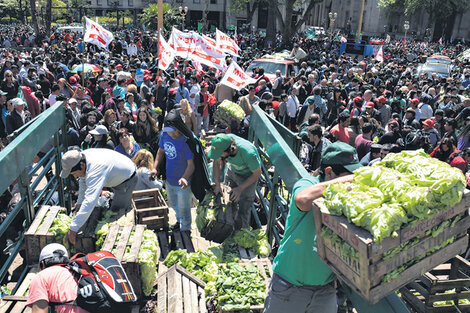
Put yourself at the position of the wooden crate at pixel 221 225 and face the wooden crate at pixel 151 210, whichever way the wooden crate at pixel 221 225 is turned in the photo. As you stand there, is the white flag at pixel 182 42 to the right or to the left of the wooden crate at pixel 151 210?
right

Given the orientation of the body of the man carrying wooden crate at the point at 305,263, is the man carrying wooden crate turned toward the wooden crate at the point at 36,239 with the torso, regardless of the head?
no

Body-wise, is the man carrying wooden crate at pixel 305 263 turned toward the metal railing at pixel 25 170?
no

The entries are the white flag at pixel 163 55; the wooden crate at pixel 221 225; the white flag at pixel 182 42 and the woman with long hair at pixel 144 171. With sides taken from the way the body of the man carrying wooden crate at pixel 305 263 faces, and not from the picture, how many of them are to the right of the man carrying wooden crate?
0

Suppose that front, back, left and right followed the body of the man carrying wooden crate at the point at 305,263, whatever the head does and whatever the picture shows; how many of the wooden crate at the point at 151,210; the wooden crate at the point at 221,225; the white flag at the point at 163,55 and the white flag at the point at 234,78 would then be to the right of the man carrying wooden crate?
0

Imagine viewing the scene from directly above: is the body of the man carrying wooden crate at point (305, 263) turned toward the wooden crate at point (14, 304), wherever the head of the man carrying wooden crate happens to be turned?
no

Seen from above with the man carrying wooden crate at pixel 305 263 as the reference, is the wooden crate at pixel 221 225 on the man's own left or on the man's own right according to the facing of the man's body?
on the man's own left

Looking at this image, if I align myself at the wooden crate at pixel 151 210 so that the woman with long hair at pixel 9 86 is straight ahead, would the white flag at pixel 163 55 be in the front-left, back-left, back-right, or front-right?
front-right
